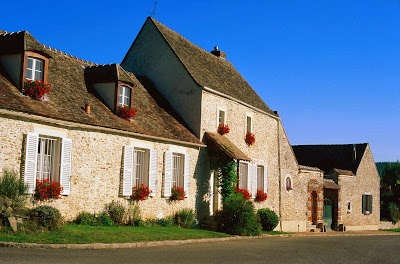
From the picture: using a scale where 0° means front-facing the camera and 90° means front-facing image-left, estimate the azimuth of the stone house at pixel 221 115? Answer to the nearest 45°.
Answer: approximately 315°

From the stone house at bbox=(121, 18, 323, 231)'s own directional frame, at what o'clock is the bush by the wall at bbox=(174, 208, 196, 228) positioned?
The bush by the wall is roughly at 2 o'clock from the stone house.

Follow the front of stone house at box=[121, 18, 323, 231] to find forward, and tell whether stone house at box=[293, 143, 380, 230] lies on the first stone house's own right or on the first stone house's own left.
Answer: on the first stone house's own left

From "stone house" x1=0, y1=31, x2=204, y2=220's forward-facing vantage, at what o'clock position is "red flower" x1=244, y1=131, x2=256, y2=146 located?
The red flower is roughly at 9 o'clock from the stone house.

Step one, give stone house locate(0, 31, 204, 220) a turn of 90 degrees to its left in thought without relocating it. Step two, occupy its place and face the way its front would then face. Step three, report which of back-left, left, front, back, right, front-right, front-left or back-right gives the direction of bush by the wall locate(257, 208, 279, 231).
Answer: front

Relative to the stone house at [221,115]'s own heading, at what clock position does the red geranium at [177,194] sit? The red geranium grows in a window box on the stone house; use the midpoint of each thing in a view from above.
The red geranium is roughly at 2 o'clock from the stone house.

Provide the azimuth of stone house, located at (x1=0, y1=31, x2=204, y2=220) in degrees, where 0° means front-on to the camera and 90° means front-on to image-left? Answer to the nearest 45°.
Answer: approximately 315°

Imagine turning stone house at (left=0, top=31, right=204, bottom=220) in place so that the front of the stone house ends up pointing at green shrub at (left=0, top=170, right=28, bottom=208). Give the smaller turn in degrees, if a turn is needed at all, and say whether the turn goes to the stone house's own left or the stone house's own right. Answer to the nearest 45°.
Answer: approximately 90° to the stone house's own right

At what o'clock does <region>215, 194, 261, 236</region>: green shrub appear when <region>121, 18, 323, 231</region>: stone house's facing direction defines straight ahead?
The green shrub is roughly at 1 o'clock from the stone house.

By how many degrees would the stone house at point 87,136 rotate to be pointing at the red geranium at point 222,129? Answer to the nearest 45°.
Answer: approximately 90° to its left
